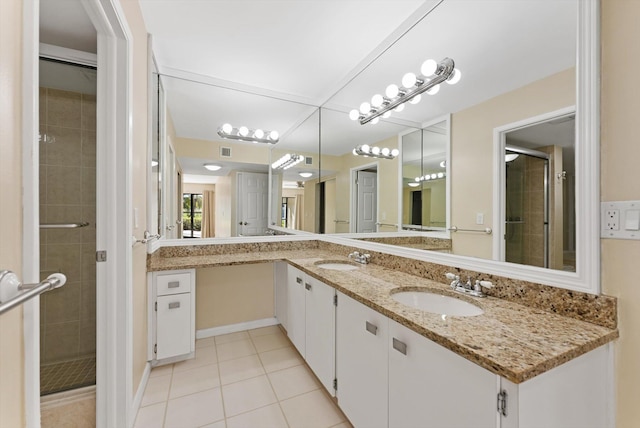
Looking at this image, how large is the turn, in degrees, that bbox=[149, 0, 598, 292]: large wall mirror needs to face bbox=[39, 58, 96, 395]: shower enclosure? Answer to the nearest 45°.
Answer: approximately 45° to its right

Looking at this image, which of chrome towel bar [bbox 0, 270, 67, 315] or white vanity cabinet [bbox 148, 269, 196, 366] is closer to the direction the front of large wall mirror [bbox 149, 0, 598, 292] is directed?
the chrome towel bar

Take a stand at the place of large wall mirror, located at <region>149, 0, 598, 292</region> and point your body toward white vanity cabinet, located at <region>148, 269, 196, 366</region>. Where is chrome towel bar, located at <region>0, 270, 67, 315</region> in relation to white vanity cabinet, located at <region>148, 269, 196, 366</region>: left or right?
left

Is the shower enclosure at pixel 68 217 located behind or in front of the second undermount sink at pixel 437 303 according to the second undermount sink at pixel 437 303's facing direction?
in front

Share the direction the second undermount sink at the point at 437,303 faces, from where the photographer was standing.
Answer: facing the viewer and to the left of the viewer

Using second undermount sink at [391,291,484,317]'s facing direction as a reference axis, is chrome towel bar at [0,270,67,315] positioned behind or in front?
in front

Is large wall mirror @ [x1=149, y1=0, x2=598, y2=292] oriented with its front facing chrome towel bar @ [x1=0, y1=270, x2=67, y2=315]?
yes

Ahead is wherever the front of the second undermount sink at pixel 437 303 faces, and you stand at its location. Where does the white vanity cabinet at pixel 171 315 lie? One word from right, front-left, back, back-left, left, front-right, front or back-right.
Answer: front-right

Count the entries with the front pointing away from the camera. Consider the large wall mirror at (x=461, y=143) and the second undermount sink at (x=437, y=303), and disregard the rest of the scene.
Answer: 0
